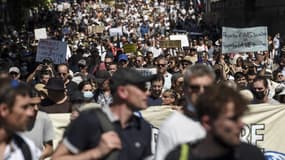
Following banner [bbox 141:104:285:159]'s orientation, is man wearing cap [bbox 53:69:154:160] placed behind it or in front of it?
in front

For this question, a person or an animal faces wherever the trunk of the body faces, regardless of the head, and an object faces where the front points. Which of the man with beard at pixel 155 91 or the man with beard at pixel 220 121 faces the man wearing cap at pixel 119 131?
the man with beard at pixel 155 91

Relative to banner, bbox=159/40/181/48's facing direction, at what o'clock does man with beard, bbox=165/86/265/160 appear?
The man with beard is roughly at 12 o'clock from the banner.

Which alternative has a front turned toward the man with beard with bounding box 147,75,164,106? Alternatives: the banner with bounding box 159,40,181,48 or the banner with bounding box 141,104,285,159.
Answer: the banner with bounding box 159,40,181,48

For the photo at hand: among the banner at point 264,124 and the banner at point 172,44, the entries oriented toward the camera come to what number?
2

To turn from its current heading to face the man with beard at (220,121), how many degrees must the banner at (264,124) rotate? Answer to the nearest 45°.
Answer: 0° — it already faces them

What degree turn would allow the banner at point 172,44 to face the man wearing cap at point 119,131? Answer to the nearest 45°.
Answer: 0° — it already faces them

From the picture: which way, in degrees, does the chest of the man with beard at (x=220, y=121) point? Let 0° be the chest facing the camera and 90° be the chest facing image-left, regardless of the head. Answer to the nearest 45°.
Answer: approximately 315°
